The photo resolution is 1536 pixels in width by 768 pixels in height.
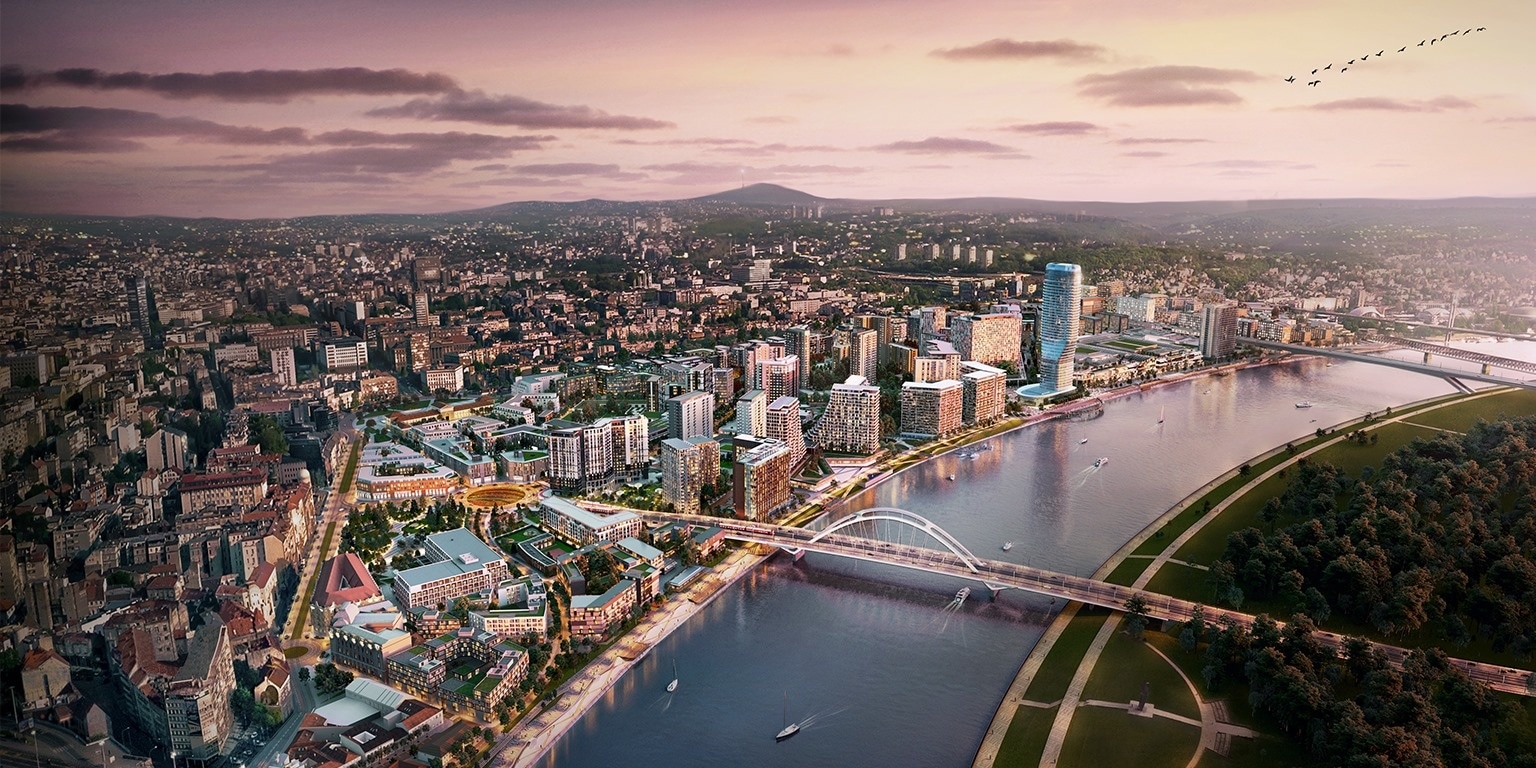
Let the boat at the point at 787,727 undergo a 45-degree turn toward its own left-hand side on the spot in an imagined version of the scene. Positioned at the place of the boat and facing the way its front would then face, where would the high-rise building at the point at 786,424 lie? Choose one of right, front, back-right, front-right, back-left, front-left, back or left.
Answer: back

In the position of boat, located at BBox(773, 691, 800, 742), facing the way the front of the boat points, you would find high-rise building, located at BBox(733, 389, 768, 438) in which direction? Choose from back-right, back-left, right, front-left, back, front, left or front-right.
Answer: back-right

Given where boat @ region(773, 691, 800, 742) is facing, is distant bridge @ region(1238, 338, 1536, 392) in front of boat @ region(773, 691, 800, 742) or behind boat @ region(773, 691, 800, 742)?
behind

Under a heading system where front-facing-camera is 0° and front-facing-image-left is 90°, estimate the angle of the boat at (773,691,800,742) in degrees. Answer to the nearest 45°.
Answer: approximately 45°

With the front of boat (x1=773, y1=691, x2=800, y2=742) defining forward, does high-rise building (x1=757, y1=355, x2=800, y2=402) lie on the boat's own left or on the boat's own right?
on the boat's own right

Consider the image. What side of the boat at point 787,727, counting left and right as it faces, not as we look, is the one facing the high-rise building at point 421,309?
right

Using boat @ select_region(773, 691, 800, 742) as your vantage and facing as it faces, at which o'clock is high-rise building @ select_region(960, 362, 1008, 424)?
The high-rise building is roughly at 5 o'clock from the boat.

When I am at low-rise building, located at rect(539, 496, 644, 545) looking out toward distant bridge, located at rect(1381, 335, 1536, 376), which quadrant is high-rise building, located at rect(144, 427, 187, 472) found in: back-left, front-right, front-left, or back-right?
back-left

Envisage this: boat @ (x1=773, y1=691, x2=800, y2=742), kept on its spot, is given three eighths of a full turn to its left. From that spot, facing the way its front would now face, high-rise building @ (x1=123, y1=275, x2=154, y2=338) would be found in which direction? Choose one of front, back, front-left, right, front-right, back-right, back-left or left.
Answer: back-left

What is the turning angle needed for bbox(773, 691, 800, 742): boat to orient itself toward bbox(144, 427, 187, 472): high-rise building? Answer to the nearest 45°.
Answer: approximately 90° to its right

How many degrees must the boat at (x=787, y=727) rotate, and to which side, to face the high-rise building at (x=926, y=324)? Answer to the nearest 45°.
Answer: approximately 135° to its right

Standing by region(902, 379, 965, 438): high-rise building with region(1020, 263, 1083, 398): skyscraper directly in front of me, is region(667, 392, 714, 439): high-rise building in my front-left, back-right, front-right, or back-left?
back-left
